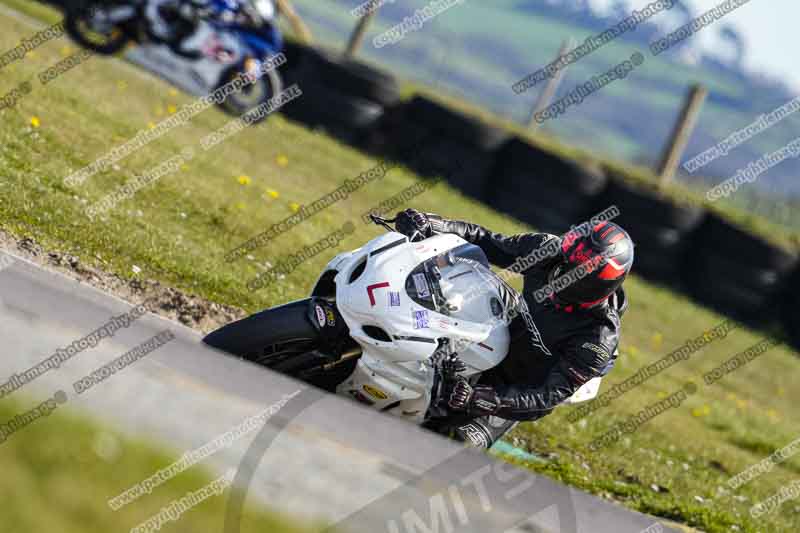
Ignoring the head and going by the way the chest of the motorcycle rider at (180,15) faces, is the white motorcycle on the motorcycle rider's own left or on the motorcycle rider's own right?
on the motorcycle rider's own right

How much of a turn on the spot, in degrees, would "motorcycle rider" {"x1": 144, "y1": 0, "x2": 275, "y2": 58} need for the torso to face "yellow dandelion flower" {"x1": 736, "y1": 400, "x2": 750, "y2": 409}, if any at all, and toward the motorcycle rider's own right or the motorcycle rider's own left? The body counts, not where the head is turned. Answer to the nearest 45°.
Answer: approximately 45° to the motorcycle rider's own right

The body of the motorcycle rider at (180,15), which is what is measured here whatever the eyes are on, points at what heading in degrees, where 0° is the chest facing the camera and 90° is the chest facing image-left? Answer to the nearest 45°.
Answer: approximately 270°

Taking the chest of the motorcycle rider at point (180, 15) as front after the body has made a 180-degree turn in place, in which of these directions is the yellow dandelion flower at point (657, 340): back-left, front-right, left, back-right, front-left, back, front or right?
back-left

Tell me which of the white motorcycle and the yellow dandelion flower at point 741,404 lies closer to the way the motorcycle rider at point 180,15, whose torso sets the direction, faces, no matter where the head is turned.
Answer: the yellow dandelion flower
